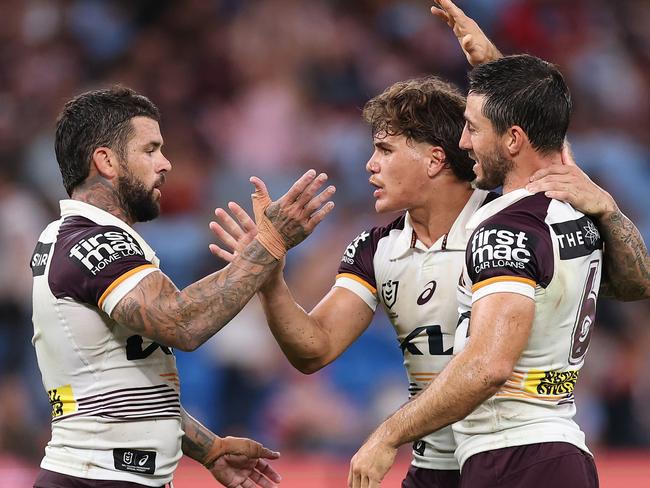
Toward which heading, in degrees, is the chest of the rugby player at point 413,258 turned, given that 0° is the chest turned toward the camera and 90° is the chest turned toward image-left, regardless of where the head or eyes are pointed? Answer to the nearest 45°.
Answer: approximately 45°

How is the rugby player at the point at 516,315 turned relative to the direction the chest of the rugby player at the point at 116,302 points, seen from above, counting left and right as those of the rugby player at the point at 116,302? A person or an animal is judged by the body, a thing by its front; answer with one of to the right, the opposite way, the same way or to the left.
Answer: the opposite way

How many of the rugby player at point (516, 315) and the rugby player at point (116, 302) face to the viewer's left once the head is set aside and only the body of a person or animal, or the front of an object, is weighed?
1

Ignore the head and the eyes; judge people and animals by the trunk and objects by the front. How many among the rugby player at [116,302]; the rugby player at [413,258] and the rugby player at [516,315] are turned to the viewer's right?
1

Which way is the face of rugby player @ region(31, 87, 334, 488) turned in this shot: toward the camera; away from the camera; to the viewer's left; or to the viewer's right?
to the viewer's right

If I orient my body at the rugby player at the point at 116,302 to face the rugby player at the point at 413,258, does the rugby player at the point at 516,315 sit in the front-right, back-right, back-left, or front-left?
front-right

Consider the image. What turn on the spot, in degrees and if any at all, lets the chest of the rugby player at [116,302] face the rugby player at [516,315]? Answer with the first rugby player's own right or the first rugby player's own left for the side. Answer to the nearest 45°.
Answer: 0° — they already face them

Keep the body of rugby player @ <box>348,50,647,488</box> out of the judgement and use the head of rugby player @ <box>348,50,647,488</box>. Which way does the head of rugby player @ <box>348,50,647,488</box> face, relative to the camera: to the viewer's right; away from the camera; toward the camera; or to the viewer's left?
to the viewer's left

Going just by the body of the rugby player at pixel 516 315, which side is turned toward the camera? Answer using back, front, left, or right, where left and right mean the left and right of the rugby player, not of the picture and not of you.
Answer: left

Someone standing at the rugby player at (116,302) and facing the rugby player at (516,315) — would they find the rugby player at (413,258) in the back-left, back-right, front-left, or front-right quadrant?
front-left

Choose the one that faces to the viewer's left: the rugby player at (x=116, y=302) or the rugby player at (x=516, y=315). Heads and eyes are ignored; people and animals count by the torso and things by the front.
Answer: the rugby player at (x=516, y=315)

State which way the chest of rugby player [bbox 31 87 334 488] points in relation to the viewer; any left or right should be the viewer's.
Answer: facing to the right of the viewer
